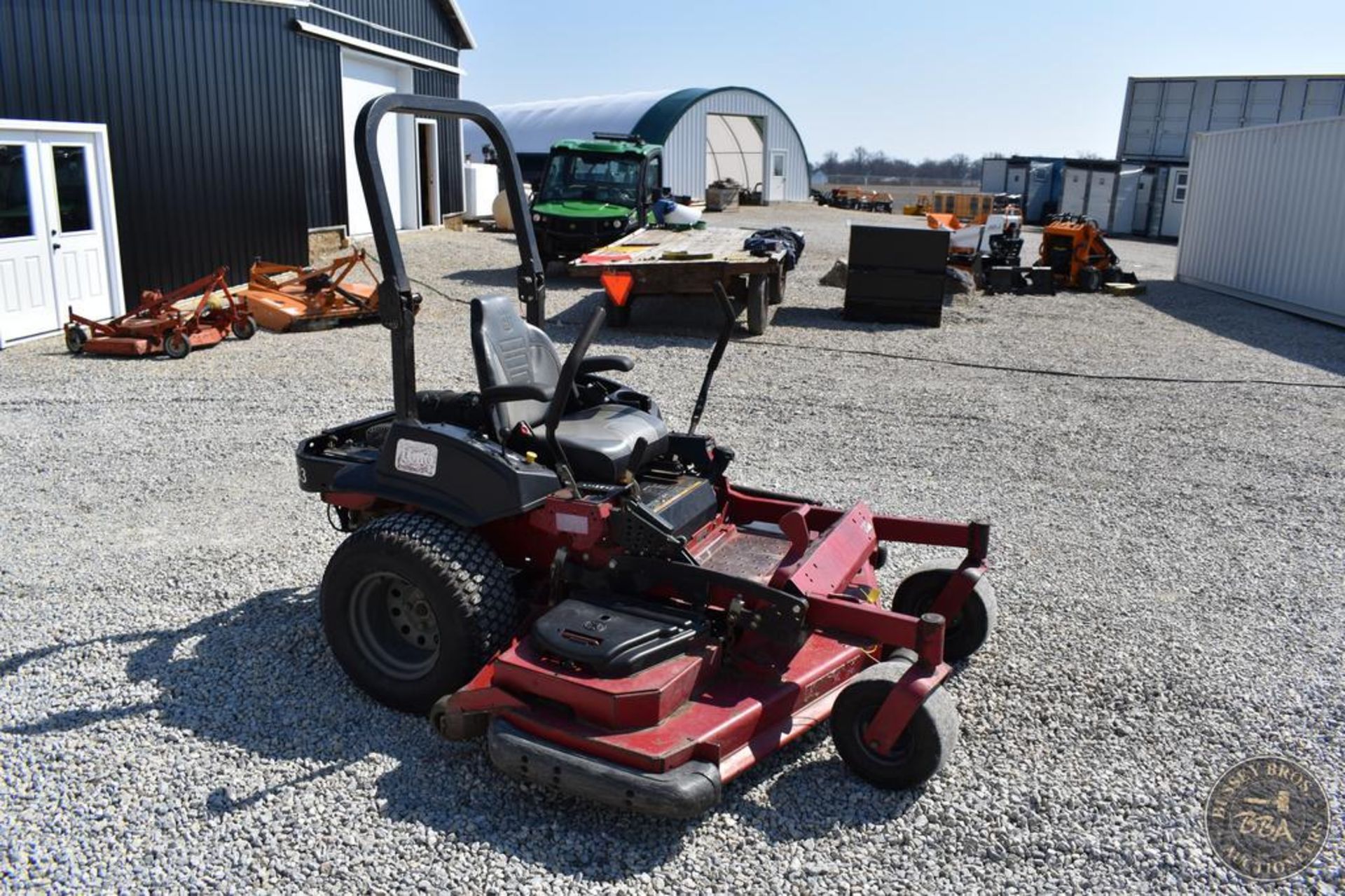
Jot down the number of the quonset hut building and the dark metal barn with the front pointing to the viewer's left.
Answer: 0

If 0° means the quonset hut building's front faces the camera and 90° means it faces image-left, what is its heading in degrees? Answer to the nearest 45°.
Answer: approximately 315°

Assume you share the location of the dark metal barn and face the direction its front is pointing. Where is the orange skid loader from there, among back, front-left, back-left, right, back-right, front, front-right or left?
front-left

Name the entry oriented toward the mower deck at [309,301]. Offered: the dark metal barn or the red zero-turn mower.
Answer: the dark metal barn

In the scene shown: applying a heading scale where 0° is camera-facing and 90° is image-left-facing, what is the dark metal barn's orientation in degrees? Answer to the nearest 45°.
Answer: approximately 315°

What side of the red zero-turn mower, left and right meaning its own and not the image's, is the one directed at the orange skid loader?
left

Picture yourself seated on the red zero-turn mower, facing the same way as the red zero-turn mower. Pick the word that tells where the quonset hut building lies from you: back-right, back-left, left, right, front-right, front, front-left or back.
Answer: back-left

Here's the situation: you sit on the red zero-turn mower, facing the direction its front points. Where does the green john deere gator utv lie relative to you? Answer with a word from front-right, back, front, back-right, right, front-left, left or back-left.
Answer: back-left

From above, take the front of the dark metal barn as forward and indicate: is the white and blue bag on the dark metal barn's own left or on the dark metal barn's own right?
on the dark metal barn's own left

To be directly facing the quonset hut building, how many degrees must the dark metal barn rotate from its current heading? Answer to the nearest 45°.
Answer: approximately 90° to its left
